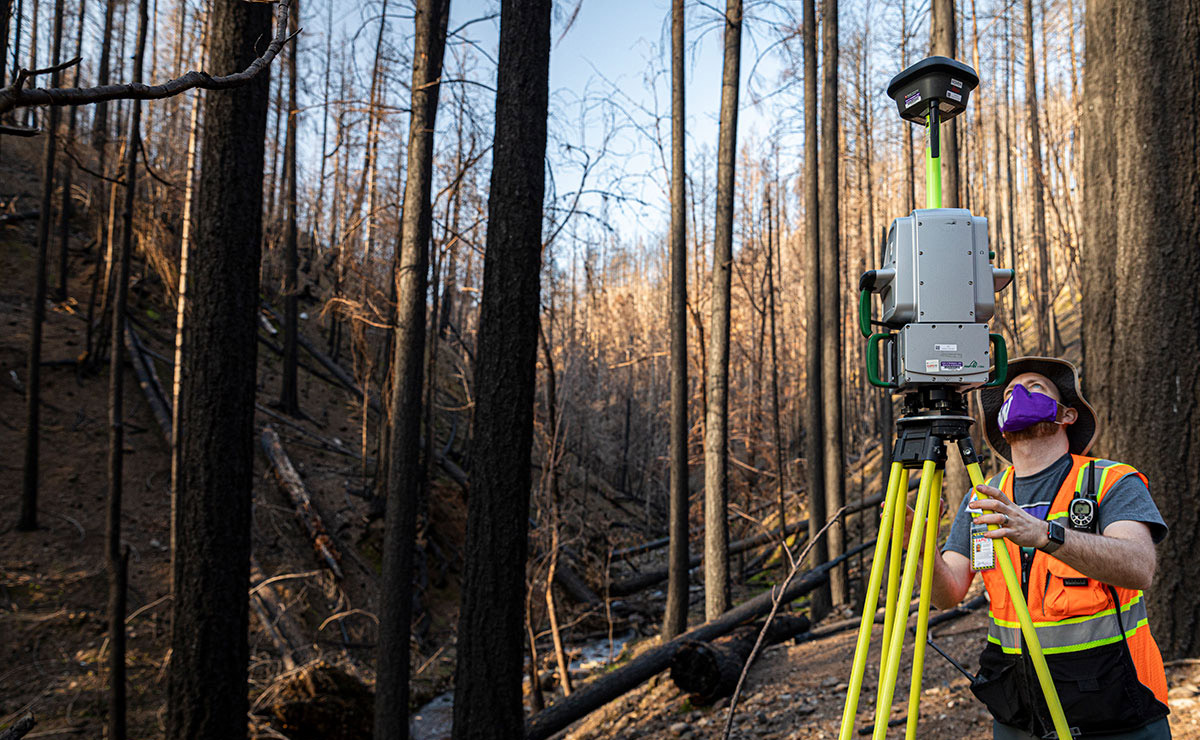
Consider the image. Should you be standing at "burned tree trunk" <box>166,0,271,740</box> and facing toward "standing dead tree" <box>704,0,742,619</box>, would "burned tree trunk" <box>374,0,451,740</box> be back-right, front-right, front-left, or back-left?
front-left

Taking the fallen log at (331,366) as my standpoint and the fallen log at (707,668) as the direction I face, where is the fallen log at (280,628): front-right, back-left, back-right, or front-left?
front-right

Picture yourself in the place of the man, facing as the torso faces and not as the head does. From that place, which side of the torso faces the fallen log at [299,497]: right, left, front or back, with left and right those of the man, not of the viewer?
right

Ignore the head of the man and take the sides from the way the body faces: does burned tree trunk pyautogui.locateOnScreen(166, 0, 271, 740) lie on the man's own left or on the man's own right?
on the man's own right

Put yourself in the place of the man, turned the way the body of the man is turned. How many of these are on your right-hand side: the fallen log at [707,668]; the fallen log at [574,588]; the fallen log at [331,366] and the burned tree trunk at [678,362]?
4

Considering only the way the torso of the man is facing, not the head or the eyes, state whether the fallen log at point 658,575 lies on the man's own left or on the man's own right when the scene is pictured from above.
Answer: on the man's own right

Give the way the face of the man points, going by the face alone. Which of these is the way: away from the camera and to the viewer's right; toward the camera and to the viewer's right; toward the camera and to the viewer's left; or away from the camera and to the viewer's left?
toward the camera and to the viewer's left

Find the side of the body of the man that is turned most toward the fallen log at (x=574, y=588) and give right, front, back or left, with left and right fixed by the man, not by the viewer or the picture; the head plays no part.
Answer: right

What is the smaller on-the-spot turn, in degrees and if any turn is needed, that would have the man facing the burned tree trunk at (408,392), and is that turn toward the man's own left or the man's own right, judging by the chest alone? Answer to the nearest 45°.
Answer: approximately 90° to the man's own right

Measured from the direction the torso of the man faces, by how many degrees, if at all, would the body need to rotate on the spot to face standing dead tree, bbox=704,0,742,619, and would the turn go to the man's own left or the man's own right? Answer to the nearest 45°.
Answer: approximately 90° to the man's own right

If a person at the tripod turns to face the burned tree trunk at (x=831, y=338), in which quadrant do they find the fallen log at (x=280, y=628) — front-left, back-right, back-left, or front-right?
front-left

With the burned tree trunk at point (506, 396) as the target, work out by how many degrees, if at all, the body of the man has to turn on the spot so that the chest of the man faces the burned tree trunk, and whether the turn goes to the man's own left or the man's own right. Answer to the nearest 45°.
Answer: approximately 90° to the man's own right

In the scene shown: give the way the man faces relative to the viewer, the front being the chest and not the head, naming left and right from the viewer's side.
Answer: facing the viewer and to the left of the viewer
